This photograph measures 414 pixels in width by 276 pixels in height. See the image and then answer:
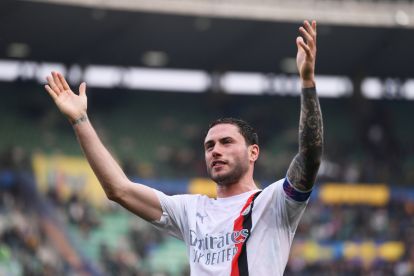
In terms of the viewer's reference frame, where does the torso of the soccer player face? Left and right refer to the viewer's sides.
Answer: facing the viewer and to the left of the viewer

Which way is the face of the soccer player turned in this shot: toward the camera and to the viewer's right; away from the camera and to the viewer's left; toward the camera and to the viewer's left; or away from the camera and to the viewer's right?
toward the camera and to the viewer's left
